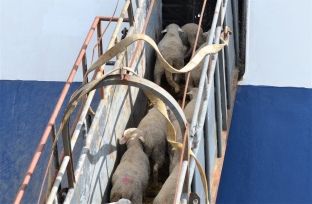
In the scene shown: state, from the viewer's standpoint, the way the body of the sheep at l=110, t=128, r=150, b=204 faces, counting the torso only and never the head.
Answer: away from the camera

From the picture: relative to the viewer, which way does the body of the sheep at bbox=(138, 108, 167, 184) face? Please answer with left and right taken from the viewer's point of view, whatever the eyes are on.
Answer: facing away from the viewer

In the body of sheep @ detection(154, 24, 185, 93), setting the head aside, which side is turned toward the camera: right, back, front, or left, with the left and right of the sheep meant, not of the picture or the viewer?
back

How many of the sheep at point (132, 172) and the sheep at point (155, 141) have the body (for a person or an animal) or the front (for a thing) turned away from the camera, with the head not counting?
2
